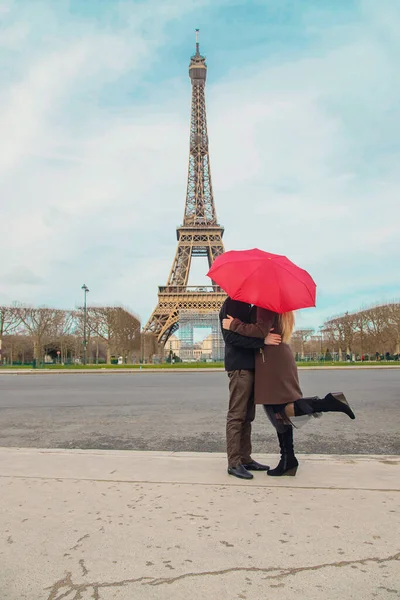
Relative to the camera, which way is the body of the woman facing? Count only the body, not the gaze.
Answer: to the viewer's left

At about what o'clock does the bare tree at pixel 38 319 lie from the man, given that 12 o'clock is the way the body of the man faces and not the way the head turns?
The bare tree is roughly at 8 o'clock from the man.

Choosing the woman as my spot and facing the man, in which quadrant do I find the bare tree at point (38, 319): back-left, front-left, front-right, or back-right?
front-right

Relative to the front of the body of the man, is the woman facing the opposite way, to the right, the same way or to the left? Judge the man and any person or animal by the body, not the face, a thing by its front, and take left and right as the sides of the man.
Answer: the opposite way

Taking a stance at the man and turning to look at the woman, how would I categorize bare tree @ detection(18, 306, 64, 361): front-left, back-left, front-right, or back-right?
back-left

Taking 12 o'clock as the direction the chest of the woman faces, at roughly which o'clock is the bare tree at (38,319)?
The bare tree is roughly at 2 o'clock from the woman.

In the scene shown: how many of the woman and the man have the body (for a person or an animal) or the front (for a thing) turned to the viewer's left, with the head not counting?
1

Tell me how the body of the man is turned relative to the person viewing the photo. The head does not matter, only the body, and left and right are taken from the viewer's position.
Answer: facing to the right of the viewer
